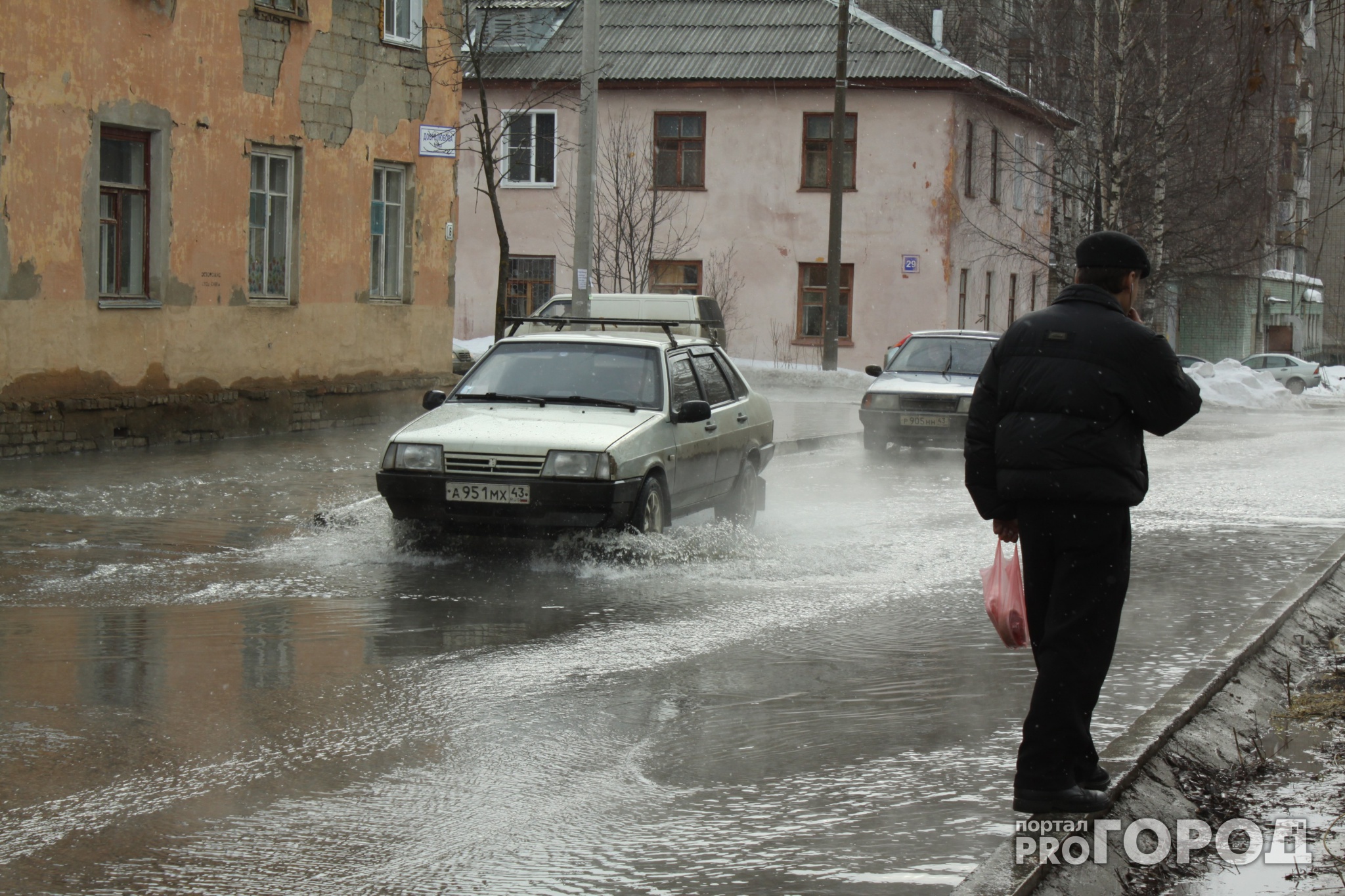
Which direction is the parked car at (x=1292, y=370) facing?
to the viewer's left

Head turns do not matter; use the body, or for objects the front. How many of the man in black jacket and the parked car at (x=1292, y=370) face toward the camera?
0

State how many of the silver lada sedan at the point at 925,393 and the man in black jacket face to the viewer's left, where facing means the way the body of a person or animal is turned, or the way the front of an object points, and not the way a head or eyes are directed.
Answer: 0

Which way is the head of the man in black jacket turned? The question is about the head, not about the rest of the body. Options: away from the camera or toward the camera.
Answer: away from the camera

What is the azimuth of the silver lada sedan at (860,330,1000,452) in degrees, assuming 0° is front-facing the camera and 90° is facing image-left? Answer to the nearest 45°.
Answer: approximately 0°

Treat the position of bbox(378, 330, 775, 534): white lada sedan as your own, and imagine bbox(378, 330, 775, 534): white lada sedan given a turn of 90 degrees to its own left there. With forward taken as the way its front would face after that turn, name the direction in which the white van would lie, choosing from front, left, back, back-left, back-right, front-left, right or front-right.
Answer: back-left

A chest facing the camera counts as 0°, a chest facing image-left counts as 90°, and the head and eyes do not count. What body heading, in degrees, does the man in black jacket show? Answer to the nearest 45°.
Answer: approximately 225°

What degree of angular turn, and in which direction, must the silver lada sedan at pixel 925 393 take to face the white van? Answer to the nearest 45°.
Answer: approximately 90° to its right
